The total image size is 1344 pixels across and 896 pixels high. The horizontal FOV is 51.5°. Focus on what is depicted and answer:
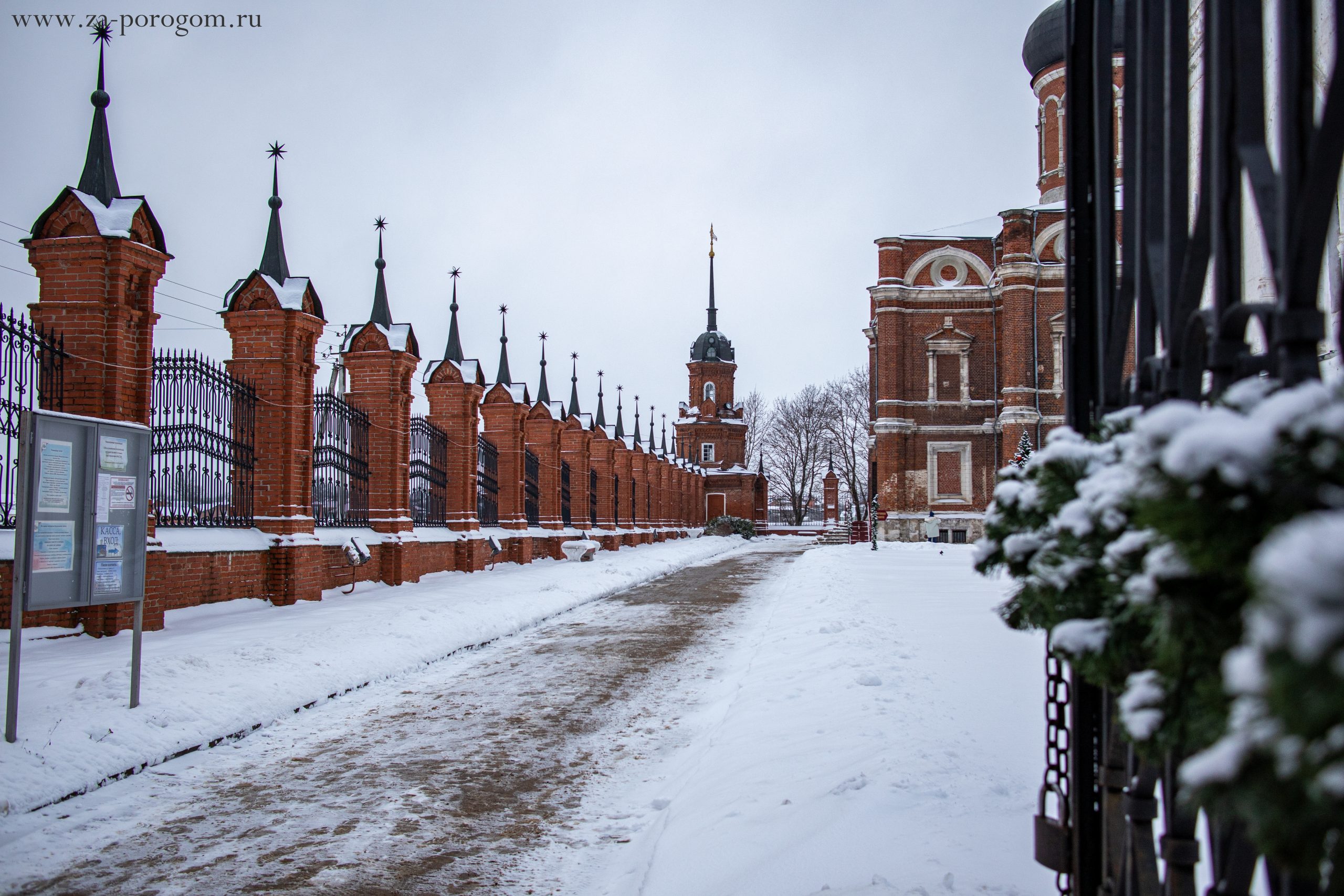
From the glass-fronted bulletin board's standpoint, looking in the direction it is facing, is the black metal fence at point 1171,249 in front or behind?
in front

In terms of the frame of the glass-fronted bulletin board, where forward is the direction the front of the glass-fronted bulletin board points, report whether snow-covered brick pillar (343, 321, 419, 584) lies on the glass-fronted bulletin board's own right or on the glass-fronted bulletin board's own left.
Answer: on the glass-fronted bulletin board's own left

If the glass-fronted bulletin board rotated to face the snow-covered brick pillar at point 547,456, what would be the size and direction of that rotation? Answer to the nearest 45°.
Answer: approximately 90° to its left

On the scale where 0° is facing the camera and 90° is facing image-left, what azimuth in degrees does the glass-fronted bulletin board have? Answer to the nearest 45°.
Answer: approximately 315°

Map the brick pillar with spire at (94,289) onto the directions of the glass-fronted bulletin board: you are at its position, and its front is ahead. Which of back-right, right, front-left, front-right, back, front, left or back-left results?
back-left

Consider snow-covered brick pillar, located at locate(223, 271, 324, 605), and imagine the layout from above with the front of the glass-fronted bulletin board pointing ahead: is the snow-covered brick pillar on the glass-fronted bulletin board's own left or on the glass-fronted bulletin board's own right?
on the glass-fronted bulletin board's own left

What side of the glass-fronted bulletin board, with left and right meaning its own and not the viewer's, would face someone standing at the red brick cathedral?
left

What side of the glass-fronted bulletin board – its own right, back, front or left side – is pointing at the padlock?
front

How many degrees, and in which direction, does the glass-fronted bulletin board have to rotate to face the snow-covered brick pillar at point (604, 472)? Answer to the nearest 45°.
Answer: approximately 90° to its left
